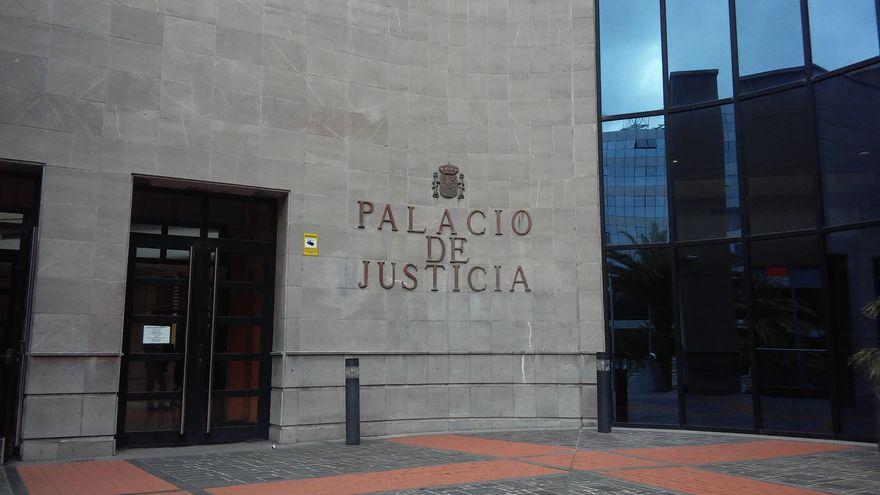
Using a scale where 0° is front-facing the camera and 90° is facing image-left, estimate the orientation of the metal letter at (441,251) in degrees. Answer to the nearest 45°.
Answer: approximately 0°

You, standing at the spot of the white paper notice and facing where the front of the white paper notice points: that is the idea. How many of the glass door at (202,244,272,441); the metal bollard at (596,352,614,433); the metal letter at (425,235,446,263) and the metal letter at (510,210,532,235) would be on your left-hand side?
4

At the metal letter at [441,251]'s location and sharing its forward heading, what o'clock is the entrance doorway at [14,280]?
The entrance doorway is roughly at 2 o'clock from the metal letter.

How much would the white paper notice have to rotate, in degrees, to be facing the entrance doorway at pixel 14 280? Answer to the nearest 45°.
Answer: approximately 90° to its right

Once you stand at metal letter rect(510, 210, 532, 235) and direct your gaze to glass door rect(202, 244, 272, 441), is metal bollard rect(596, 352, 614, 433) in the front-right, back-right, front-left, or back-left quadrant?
back-left

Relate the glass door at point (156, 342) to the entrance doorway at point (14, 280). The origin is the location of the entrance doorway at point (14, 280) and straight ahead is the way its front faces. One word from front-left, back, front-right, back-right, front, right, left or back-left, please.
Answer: front-left

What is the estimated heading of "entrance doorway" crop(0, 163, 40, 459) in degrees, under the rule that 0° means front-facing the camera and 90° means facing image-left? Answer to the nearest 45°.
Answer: approximately 315°

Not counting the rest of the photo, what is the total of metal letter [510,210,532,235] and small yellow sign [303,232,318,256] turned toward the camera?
2

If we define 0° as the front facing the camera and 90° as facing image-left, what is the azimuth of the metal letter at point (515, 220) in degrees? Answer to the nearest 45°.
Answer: approximately 0°
